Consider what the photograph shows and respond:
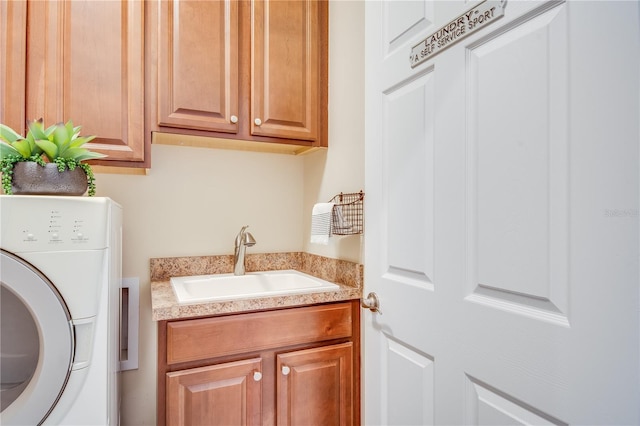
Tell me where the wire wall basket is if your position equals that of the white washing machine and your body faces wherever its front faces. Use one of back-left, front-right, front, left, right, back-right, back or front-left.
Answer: left

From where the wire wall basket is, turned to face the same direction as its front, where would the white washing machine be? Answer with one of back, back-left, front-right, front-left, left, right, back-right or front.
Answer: front

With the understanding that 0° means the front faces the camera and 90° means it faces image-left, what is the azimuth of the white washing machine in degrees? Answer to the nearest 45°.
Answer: approximately 0°

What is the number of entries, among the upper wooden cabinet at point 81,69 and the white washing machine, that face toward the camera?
2

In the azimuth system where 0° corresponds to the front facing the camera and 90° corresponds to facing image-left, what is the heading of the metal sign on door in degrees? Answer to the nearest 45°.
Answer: approximately 45°

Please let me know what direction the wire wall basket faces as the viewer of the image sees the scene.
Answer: facing the viewer and to the left of the viewer

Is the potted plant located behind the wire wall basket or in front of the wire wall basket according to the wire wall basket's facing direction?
in front

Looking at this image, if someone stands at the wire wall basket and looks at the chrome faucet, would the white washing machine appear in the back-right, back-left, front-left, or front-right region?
front-left

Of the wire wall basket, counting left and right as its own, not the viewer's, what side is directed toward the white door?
left

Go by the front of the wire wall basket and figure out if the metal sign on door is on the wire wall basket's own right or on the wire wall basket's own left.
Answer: on the wire wall basket's own left

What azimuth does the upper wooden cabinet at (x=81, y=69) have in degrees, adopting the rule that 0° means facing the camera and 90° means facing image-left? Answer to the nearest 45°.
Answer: approximately 0°

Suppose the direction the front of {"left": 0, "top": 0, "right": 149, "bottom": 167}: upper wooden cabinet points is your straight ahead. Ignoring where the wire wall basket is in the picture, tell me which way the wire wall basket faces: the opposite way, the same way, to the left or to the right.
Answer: to the right
